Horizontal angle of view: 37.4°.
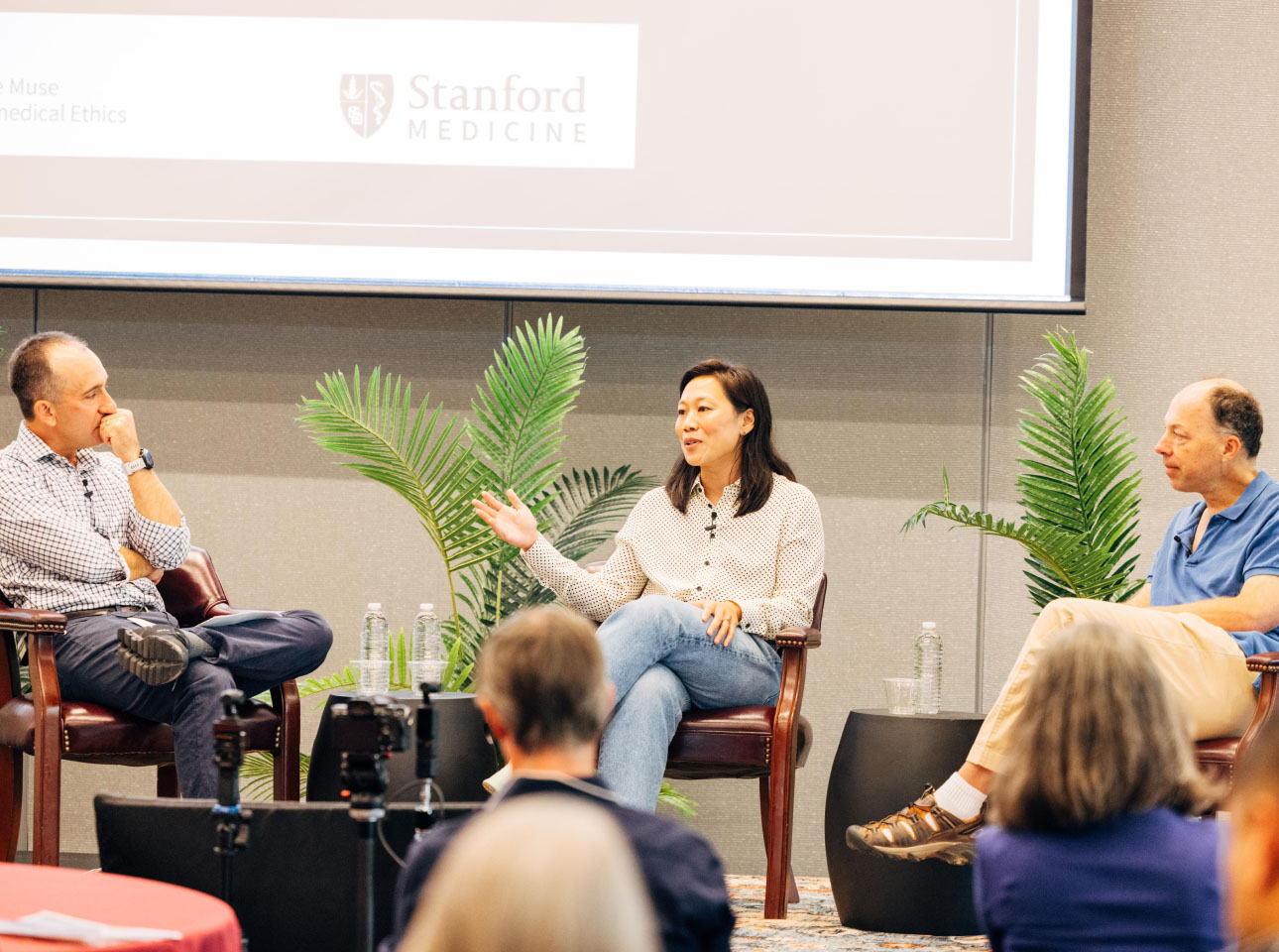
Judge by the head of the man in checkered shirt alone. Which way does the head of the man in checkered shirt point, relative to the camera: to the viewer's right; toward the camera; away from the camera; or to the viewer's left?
to the viewer's right

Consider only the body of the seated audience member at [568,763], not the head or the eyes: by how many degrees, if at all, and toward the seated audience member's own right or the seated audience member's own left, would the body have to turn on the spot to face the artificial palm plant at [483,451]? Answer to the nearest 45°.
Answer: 0° — they already face it

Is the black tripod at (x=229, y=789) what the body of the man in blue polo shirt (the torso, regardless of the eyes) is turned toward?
yes

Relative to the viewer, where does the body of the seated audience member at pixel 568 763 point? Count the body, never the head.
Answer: away from the camera

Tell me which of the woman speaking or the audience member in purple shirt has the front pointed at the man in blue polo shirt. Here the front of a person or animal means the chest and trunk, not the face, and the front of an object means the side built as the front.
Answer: the audience member in purple shirt

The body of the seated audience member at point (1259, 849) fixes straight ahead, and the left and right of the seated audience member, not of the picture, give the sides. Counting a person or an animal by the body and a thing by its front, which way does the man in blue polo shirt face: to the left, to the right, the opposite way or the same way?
to the left

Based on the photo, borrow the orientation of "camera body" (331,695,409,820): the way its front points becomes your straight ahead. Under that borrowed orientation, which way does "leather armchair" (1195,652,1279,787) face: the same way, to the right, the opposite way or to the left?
to the left

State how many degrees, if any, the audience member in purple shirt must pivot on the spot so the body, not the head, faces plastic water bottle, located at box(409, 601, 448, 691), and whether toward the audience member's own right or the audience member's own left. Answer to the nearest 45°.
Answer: approximately 45° to the audience member's own left
